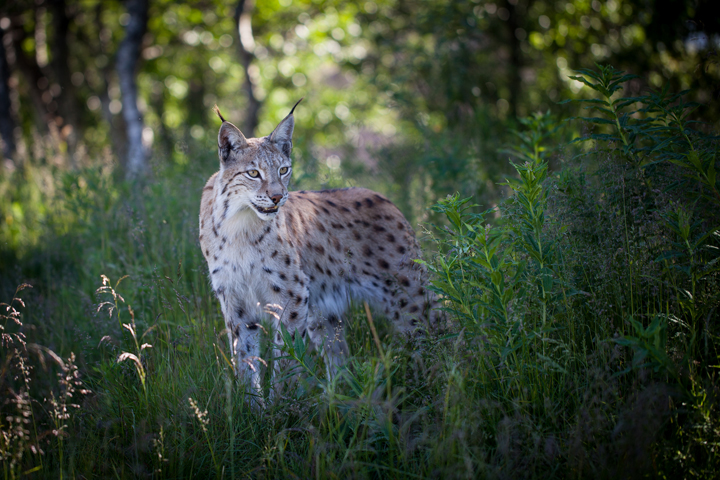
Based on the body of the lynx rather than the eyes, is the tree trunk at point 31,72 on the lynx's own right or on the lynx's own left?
on the lynx's own right

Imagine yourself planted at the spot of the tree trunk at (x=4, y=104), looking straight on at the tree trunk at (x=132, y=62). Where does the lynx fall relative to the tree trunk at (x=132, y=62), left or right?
right

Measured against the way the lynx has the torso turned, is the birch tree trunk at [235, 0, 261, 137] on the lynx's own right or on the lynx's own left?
on the lynx's own right

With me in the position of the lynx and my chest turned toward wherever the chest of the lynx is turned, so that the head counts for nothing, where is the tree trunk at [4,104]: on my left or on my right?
on my right

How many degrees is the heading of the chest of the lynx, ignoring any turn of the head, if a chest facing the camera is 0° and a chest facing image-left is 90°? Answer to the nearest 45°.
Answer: approximately 45°

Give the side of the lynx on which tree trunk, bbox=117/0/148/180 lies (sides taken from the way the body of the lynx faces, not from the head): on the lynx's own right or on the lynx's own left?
on the lynx's own right
